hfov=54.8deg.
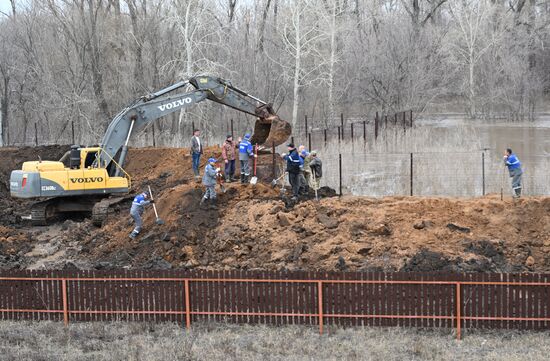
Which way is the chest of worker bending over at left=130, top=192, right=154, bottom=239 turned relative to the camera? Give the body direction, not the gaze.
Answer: to the viewer's right

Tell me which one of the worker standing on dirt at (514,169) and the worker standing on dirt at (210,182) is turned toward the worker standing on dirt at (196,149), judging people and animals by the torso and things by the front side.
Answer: the worker standing on dirt at (514,169)

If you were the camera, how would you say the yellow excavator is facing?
facing to the right of the viewer

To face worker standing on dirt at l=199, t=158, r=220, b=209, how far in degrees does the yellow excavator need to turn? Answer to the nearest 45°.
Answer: approximately 45° to its right

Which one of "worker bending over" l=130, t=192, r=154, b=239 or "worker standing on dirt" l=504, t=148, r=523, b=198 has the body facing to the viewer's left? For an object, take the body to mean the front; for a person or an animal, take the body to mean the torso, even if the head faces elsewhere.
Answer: the worker standing on dirt

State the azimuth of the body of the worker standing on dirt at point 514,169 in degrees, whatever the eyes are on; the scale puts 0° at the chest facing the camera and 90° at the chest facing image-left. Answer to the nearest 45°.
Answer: approximately 90°

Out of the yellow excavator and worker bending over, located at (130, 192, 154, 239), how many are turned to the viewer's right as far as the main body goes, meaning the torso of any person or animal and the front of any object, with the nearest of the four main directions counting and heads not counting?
2

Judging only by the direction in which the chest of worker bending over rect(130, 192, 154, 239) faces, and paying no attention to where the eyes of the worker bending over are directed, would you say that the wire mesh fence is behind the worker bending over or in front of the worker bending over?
in front

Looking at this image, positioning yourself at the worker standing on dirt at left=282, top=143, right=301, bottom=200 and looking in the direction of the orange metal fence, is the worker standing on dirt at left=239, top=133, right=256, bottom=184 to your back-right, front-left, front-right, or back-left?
back-right

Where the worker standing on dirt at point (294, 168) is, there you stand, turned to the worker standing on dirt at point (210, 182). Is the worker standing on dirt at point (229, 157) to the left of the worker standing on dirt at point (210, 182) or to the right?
right

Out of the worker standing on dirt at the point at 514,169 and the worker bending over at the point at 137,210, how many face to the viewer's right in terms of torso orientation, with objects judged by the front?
1
